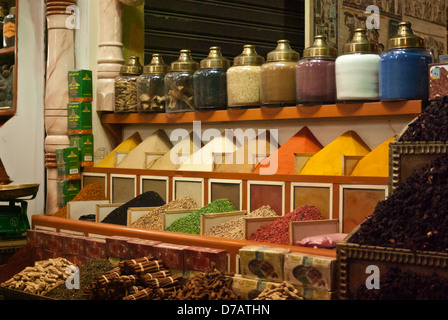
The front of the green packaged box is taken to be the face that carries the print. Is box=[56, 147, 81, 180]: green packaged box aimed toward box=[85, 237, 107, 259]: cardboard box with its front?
yes

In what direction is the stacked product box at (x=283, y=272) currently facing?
toward the camera

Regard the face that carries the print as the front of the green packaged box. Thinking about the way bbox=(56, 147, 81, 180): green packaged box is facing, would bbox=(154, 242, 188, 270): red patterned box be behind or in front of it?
in front

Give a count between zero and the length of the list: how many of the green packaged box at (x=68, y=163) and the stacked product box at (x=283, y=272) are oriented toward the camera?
2

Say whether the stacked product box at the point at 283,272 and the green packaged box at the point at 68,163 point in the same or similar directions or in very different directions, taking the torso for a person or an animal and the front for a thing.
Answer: same or similar directions

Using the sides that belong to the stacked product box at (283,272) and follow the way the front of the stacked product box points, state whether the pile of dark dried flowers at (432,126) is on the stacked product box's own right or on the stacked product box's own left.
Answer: on the stacked product box's own left

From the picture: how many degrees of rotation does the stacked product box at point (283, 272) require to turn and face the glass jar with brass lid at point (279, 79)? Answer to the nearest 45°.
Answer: approximately 180°

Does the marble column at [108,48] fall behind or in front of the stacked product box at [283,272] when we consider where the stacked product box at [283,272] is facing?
behind

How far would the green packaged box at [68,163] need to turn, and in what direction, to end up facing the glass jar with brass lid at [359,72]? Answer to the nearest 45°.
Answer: approximately 45° to its left

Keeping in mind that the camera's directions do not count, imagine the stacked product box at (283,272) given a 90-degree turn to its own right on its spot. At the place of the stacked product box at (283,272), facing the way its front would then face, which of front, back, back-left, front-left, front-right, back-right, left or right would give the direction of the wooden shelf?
right

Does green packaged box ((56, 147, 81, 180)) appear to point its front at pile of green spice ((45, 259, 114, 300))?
yes

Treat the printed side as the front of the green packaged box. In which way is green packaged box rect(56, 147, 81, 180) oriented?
toward the camera
